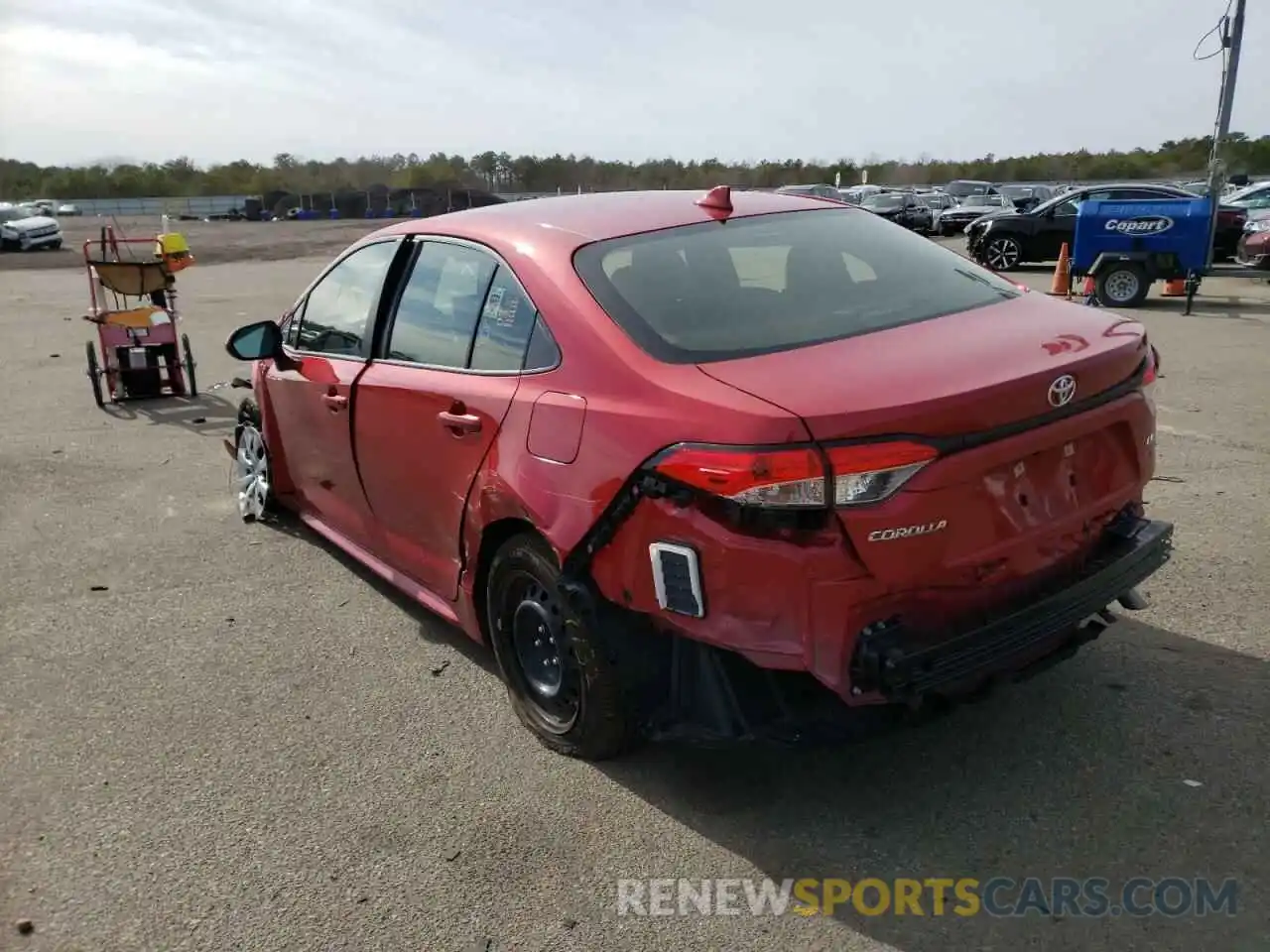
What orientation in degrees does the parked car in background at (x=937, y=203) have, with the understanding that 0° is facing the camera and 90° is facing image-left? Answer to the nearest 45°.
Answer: approximately 45°

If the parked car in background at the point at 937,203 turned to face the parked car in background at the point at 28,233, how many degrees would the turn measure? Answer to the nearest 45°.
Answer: approximately 45° to its right

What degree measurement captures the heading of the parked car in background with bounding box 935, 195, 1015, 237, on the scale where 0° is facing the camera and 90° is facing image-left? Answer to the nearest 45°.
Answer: approximately 45°

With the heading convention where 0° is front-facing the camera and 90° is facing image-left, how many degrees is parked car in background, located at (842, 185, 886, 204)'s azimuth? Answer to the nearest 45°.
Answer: approximately 45°

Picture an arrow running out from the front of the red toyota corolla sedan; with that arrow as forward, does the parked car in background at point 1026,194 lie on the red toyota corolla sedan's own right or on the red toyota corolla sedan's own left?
on the red toyota corolla sedan's own right

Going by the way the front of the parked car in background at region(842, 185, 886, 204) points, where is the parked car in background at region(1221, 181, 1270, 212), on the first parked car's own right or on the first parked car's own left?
on the first parked car's own left

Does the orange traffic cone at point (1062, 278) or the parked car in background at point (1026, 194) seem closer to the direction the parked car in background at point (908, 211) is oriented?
the orange traffic cone

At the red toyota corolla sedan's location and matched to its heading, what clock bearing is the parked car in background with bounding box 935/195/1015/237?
The parked car in background is roughly at 2 o'clock from the red toyota corolla sedan.

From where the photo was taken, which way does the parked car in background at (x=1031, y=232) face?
to the viewer's left

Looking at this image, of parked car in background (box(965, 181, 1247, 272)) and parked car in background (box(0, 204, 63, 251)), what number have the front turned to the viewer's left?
1
